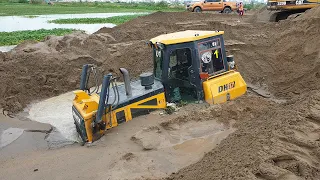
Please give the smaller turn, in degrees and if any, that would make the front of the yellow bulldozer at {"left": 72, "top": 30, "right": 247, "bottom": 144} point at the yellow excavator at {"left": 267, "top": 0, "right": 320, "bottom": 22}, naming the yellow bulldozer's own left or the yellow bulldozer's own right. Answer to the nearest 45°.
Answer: approximately 180°

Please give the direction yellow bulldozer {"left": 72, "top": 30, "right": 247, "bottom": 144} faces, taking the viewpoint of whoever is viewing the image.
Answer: facing the viewer and to the left of the viewer
